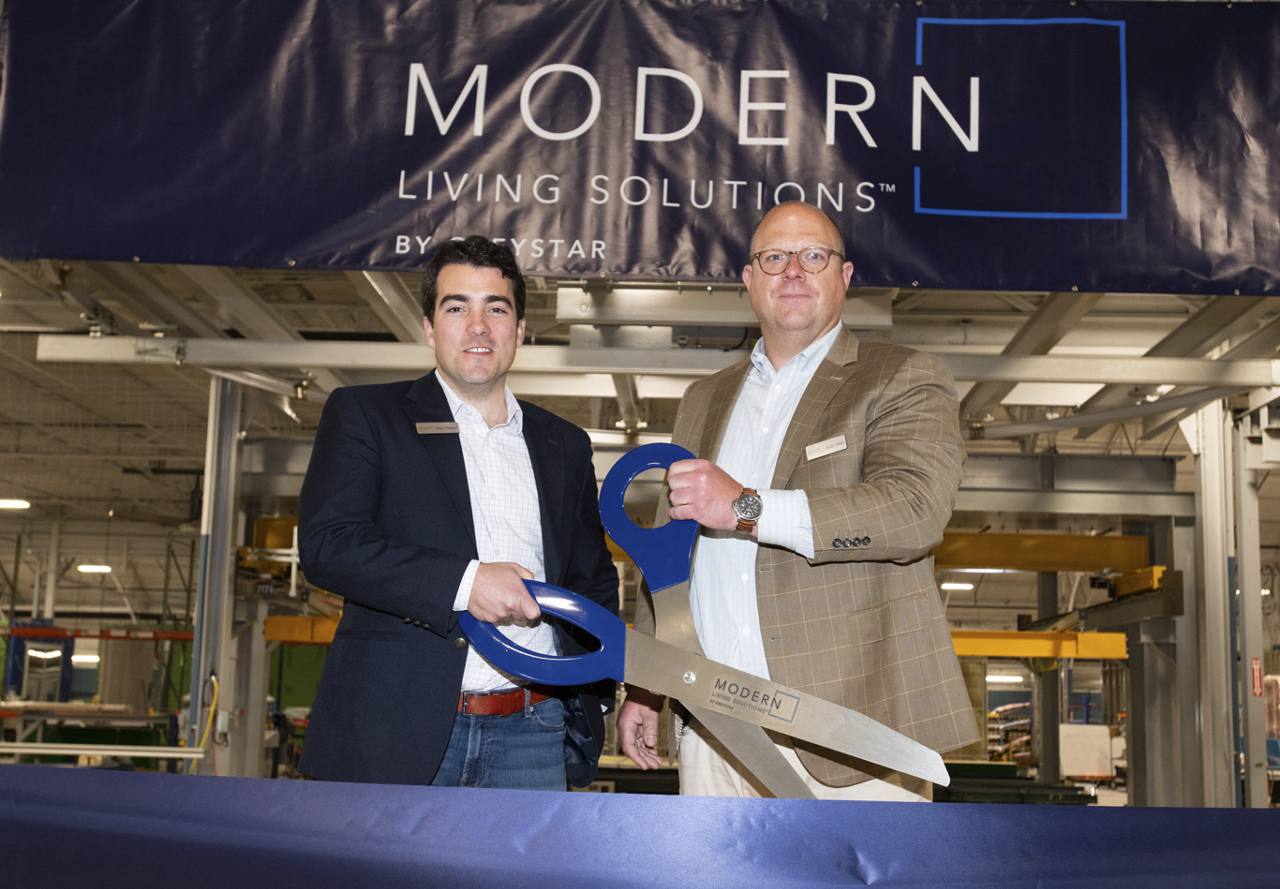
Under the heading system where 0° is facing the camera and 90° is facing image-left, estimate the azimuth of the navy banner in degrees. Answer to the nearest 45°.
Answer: approximately 0°

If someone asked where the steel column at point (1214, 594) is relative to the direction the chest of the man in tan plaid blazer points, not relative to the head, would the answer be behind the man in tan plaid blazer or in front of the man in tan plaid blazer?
behind

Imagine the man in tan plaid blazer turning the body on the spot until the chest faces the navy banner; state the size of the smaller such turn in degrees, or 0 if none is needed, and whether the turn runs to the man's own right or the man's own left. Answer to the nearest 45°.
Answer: approximately 135° to the man's own right

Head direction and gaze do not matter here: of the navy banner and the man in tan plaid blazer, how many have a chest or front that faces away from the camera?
0

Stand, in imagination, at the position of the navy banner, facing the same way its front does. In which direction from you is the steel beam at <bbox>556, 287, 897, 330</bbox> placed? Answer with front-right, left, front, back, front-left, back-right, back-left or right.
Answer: back

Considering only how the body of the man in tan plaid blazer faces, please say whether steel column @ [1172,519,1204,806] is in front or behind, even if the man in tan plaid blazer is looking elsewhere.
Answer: behind

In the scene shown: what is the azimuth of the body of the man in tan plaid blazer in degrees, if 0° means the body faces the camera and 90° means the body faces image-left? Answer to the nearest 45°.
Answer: approximately 45°

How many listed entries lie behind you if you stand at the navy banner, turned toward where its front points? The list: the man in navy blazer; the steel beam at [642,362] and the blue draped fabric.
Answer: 1

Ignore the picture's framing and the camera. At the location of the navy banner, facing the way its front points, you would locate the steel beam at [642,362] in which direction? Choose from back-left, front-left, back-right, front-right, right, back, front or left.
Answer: back
